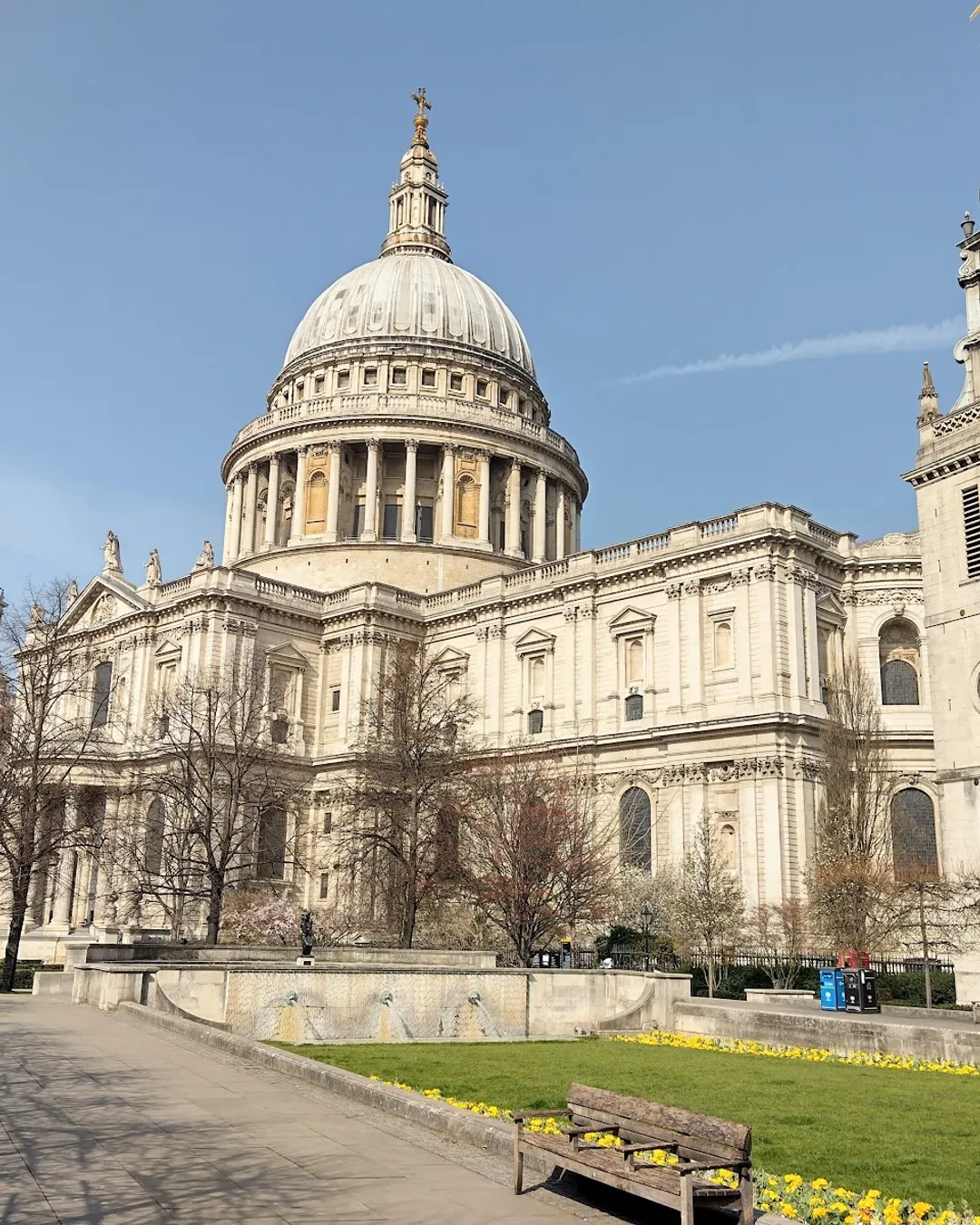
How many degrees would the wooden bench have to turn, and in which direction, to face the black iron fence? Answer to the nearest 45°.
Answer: approximately 135° to its right

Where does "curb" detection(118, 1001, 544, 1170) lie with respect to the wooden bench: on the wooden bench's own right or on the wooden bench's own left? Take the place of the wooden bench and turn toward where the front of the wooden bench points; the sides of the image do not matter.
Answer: on the wooden bench's own right

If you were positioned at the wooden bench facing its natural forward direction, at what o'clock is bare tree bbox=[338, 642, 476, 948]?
The bare tree is roughly at 4 o'clock from the wooden bench.

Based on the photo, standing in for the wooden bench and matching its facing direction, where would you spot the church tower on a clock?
The church tower is roughly at 5 o'clock from the wooden bench.

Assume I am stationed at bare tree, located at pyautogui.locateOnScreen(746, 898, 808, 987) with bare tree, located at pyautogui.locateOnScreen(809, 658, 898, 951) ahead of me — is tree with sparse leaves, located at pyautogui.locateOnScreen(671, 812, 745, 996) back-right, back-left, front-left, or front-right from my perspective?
back-left

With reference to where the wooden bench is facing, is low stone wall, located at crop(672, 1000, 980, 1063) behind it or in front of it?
behind

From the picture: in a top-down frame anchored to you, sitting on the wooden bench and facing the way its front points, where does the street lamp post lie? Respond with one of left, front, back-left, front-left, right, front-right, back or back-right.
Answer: back-right

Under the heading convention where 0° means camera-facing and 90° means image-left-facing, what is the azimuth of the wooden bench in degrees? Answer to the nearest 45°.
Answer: approximately 45°

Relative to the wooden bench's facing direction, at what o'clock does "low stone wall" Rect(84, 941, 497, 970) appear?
The low stone wall is roughly at 4 o'clock from the wooden bench.

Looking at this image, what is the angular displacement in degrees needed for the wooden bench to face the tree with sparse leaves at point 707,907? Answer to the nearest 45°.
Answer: approximately 135° to its right

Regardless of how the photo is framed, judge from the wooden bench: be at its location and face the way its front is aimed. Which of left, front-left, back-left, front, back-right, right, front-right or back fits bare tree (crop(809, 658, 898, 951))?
back-right

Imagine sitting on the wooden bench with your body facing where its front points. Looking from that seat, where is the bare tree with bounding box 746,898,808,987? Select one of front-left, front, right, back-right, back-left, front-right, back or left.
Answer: back-right
